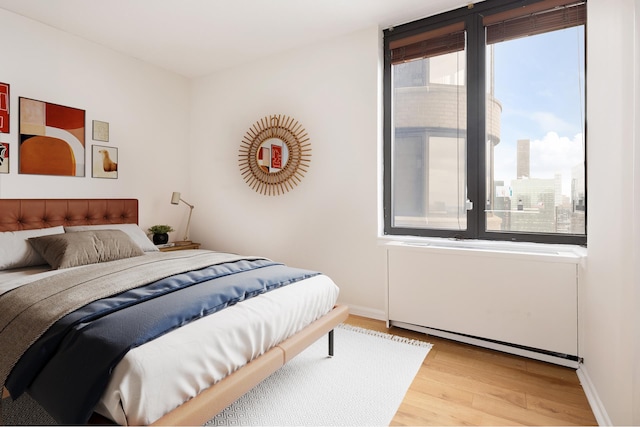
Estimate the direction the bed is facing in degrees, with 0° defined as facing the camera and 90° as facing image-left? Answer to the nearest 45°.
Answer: approximately 315°

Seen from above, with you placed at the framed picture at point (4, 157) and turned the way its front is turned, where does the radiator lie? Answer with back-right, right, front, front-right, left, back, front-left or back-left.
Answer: front-left

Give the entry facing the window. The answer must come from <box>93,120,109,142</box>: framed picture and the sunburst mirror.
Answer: the framed picture

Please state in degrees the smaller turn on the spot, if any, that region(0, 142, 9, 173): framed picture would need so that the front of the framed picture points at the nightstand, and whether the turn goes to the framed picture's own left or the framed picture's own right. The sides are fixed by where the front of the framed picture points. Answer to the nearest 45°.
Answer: approximately 90° to the framed picture's own left

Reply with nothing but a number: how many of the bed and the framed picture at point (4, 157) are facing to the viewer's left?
0

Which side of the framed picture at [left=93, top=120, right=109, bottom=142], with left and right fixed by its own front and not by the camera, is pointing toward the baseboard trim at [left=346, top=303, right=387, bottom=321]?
front

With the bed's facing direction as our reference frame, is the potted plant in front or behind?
behind

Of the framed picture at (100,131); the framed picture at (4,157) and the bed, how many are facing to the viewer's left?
0

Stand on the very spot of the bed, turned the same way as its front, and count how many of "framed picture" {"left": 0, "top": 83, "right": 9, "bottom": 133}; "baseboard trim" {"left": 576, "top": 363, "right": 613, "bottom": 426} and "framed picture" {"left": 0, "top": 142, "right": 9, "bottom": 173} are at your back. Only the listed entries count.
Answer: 2

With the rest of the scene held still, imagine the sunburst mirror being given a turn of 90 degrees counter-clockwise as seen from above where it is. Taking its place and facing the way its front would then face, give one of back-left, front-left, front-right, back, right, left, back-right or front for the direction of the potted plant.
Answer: back-right

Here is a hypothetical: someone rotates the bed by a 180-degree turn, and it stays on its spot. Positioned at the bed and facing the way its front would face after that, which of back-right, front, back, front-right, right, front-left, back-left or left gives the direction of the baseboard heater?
back-right

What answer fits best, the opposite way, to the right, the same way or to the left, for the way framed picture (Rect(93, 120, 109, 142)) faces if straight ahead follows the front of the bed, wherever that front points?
the same way

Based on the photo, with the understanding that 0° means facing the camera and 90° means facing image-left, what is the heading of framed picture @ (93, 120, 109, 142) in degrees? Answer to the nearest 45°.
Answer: approximately 315°

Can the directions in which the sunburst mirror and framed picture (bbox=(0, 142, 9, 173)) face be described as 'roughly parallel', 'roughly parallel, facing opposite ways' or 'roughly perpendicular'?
roughly perpendicular

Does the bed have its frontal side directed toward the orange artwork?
no

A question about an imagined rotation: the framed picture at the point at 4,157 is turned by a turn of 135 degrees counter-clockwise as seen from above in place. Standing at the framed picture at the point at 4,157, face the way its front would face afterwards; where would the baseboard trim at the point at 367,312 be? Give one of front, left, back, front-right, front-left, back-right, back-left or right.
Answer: right

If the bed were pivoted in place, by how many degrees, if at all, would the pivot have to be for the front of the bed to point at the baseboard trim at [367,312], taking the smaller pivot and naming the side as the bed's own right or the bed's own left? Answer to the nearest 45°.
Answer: approximately 90° to the bed's own left

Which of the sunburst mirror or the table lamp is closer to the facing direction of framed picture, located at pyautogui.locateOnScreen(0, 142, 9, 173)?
the sunburst mirror

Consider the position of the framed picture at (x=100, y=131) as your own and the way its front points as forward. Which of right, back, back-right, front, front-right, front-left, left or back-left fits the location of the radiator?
front

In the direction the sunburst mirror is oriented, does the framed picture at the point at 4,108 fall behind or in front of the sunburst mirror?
in front

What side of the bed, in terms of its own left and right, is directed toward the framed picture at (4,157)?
back
